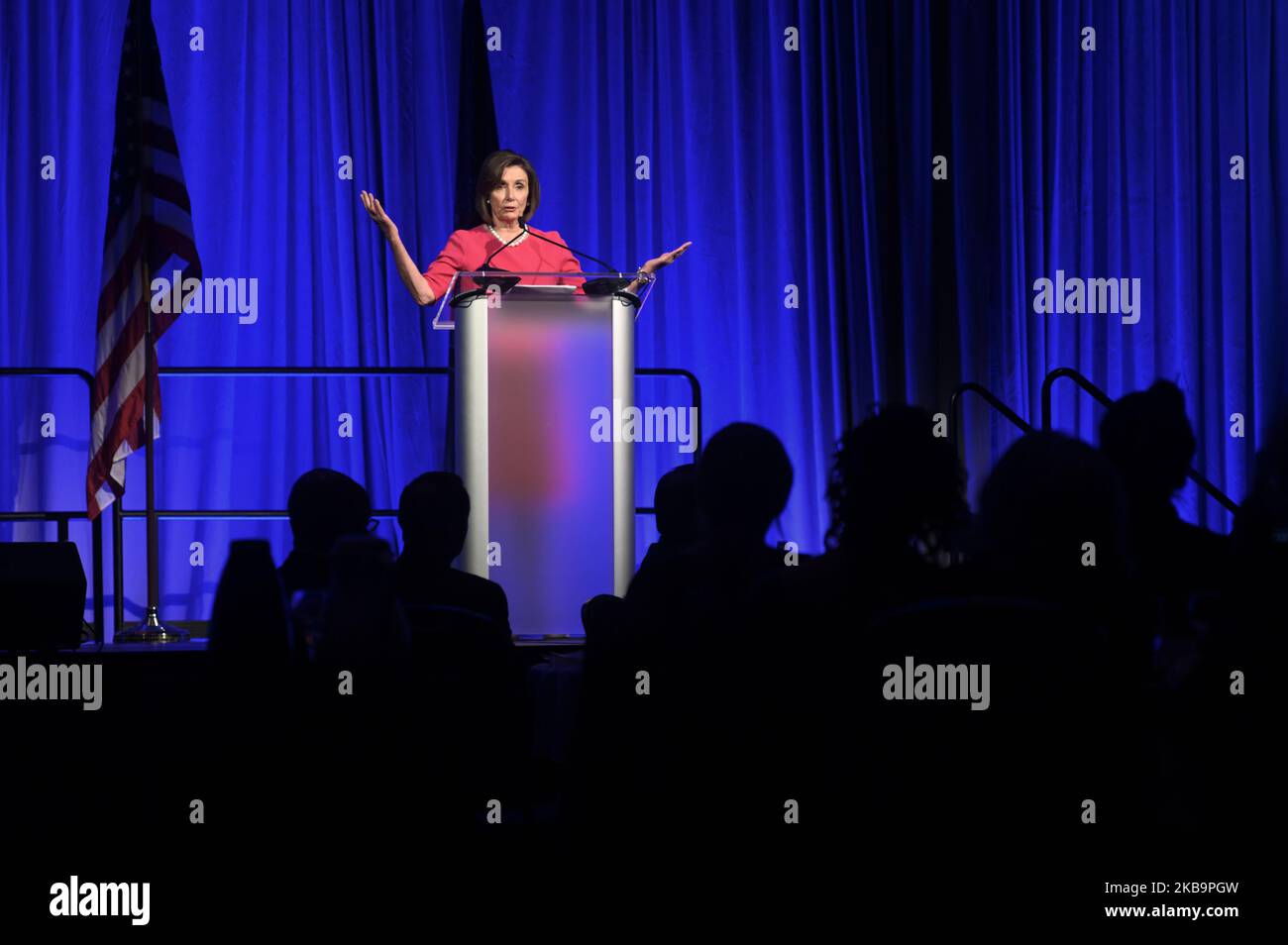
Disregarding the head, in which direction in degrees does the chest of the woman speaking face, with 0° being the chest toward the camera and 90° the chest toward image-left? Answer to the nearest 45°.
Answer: approximately 0°

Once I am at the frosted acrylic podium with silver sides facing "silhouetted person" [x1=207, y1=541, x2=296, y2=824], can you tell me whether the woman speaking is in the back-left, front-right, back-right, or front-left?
back-right

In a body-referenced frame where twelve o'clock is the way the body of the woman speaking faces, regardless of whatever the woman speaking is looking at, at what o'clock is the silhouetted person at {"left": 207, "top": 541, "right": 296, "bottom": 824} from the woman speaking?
The silhouetted person is roughly at 12 o'clock from the woman speaking.

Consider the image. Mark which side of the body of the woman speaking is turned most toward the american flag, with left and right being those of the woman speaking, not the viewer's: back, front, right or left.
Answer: right

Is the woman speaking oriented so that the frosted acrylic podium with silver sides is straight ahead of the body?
yes

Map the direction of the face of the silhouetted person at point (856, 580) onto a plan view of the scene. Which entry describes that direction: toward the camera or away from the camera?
away from the camera

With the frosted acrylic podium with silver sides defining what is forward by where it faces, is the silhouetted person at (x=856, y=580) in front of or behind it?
in front

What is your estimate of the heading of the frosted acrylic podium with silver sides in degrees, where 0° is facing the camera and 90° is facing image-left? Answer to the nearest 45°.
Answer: approximately 0°

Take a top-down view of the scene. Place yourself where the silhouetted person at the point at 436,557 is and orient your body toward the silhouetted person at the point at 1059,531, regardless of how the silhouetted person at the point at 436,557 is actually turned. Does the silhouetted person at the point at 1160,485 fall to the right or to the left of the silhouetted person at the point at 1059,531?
left

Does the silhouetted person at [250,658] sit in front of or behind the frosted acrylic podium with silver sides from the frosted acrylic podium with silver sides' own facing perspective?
in front

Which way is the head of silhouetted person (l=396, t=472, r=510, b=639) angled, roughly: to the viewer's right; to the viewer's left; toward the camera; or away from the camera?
away from the camera

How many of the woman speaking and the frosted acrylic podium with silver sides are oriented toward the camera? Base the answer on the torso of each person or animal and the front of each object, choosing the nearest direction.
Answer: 2

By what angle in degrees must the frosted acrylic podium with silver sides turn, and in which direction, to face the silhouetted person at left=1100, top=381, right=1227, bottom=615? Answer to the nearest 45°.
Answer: approximately 45° to its left

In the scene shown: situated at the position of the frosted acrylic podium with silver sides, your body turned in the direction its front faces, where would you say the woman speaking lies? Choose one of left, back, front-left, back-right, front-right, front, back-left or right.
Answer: back

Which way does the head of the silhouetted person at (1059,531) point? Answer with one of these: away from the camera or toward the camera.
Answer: away from the camera
